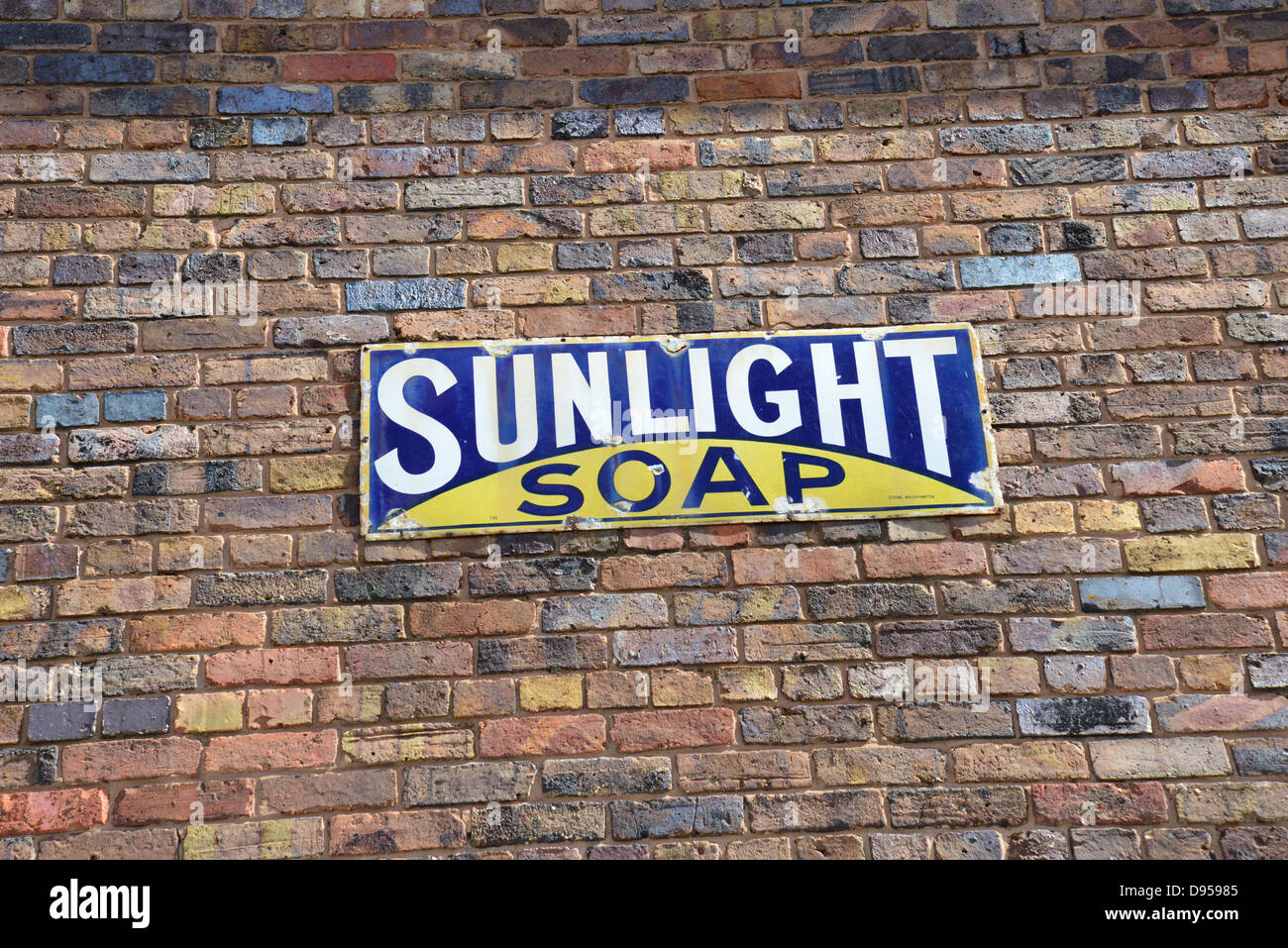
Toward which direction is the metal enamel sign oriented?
toward the camera
